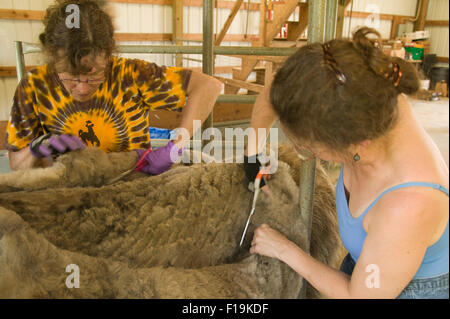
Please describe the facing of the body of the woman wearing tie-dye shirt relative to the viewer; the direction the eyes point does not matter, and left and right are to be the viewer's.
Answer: facing the viewer

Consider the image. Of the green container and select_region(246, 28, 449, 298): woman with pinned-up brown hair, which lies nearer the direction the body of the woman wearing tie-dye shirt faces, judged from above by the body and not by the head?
the woman with pinned-up brown hair

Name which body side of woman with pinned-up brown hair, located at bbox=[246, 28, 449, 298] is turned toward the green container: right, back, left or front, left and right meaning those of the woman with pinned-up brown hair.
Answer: right

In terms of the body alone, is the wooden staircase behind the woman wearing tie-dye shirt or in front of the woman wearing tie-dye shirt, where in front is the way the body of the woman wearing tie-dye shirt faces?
behind

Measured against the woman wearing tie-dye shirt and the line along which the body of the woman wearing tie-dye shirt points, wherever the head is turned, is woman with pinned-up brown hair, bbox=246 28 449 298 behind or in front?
in front

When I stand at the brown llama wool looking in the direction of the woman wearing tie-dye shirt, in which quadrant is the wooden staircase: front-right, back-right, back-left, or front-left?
front-right

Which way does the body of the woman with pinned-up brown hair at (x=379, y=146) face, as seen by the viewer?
to the viewer's left

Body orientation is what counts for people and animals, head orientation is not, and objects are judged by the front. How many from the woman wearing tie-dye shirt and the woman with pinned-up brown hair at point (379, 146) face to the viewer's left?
1
